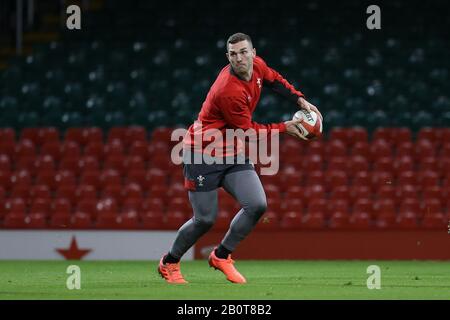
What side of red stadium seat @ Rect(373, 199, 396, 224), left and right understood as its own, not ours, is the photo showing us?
front

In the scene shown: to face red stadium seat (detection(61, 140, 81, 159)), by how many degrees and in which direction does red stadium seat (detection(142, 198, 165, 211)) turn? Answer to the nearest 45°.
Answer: approximately 135° to its right

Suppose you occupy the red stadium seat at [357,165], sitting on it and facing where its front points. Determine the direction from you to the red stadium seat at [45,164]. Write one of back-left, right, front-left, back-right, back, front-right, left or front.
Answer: right

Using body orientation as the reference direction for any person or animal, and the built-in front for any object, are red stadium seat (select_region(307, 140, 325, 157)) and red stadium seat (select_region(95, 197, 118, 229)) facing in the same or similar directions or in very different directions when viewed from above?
same or similar directions

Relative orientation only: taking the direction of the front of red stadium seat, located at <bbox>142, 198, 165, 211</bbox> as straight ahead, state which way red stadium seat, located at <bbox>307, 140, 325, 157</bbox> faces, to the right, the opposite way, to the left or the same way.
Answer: the same way

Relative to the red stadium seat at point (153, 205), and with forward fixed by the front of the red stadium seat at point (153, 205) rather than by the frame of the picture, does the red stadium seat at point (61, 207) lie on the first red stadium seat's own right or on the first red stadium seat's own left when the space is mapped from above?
on the first red stadium seat's own right

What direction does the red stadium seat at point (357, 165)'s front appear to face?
toward the camera

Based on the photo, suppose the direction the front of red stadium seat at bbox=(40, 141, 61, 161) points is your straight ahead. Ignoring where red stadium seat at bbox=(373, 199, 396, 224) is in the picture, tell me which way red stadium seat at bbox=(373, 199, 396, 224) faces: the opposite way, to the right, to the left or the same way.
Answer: the same way

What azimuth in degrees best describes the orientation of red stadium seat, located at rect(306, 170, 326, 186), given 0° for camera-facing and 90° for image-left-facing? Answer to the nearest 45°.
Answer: approximately 0°

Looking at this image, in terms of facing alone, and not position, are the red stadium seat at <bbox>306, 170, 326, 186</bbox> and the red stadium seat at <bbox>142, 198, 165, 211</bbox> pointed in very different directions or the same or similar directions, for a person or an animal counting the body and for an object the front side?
same or similar directions

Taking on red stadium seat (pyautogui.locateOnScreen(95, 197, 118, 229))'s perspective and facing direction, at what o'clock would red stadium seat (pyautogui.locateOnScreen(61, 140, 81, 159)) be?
red stadium seat (pyautogui.locateOnScreen(61, 140, 81, 159)) is roughly at 5 o'clock from red stadium seat (pyautogui.locateOnScreen(95, 197, 118, 229)).

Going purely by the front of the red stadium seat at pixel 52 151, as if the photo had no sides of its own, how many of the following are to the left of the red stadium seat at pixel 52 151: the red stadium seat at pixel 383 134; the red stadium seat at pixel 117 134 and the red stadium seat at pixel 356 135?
3

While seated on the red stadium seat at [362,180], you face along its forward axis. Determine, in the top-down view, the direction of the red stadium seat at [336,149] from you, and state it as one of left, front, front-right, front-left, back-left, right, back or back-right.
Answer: back-right

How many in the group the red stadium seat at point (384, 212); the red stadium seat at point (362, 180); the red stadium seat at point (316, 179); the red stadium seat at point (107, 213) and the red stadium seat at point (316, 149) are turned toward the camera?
5

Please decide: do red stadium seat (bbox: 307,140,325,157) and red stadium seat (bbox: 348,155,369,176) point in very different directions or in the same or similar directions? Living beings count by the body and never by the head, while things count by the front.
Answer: same or similar directions

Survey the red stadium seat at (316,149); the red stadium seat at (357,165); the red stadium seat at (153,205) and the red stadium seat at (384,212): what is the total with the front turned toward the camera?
4

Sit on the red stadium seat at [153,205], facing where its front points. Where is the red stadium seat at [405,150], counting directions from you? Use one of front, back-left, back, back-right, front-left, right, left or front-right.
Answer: left

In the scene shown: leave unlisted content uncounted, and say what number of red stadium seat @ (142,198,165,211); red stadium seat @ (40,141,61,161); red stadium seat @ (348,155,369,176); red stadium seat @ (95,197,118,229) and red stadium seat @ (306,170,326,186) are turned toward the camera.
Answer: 5

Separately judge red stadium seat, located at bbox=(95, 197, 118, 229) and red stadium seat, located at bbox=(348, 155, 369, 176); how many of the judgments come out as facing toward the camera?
2

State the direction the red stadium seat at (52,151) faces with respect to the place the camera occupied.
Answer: facing the viewer

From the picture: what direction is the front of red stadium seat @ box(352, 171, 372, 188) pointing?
toward the camera

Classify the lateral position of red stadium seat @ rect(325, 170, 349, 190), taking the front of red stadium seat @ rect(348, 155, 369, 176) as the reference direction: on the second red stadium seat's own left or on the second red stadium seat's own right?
on the second red stadium seat's own right
